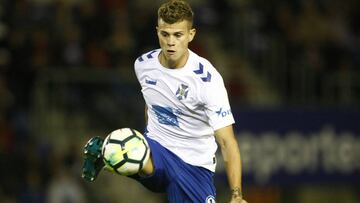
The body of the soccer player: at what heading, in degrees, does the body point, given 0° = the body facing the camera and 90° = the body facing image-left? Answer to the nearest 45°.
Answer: approximately 45°

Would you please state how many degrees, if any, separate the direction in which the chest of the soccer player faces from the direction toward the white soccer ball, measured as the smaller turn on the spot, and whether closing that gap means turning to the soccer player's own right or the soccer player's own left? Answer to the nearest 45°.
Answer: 0° — they already face it
